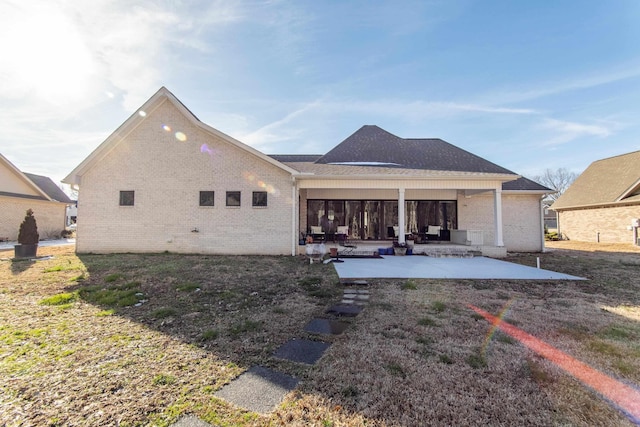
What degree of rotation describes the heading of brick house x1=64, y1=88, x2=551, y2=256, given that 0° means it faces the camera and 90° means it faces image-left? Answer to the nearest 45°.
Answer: approximately 180°

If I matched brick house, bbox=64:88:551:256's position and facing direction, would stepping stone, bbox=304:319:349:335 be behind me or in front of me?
behind

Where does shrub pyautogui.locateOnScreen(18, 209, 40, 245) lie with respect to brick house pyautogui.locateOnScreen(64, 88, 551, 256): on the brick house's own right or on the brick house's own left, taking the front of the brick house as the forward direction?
on the brick house's own left

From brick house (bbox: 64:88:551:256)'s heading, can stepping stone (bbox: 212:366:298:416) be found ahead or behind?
behind

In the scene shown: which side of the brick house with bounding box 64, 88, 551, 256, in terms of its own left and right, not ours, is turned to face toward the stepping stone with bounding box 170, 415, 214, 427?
back

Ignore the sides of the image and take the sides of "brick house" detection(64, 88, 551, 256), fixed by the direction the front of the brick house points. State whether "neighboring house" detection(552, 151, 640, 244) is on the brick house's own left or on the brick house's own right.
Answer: on the brick house's own right

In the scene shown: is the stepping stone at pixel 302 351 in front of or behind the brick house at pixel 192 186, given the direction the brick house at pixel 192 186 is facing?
behind
